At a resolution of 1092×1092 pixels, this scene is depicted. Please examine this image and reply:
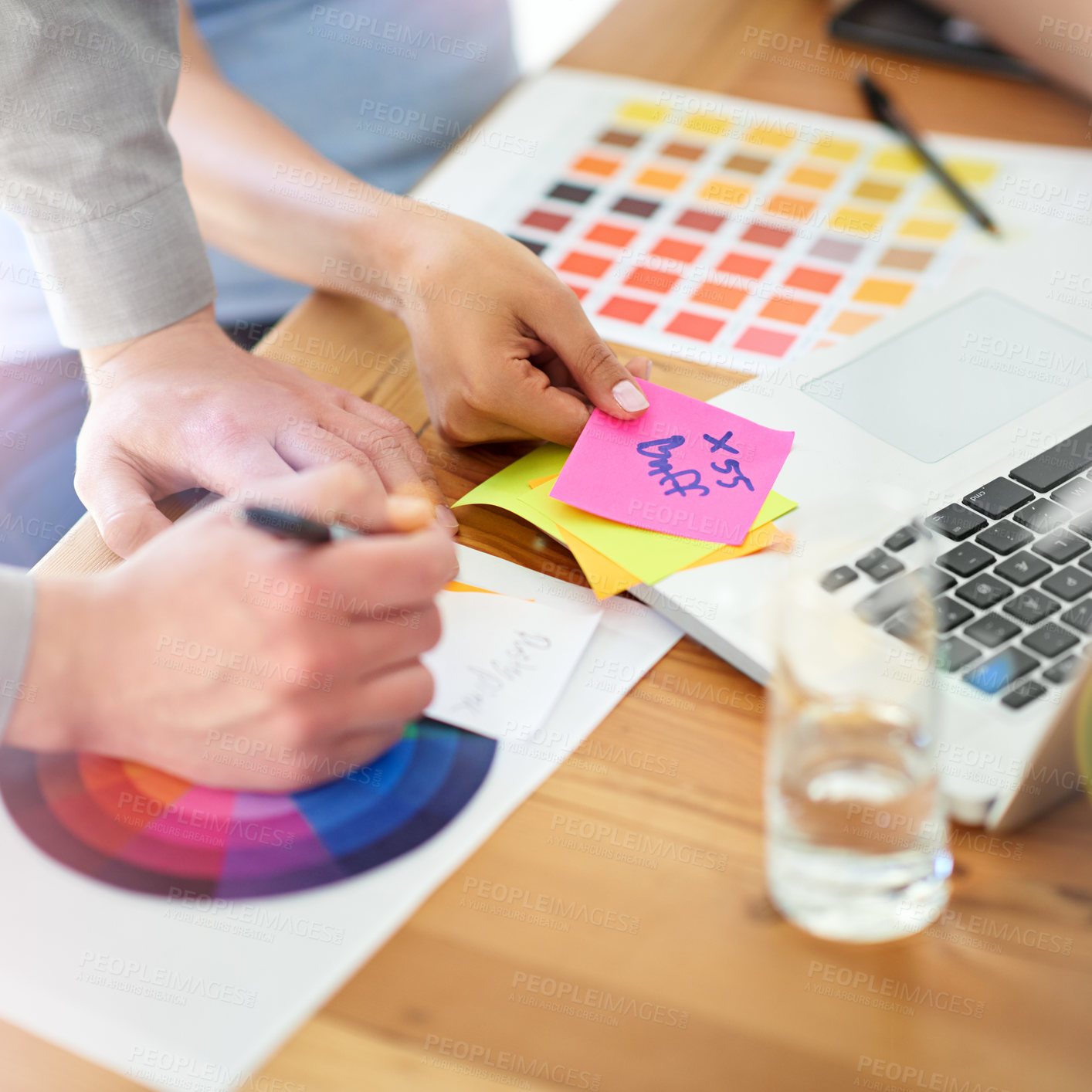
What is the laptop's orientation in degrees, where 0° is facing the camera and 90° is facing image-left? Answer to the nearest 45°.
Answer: approximately 135°
